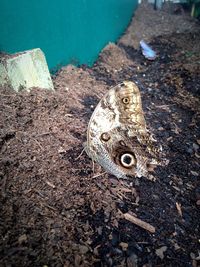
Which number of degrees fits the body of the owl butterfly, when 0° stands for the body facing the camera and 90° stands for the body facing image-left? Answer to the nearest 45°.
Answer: approximately 270°

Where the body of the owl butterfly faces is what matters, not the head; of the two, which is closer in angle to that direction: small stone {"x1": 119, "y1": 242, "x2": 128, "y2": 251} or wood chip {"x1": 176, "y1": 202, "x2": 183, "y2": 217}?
the wood chip

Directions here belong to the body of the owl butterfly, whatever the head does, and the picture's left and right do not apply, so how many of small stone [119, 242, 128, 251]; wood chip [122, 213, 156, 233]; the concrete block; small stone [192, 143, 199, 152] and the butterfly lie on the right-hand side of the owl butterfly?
2

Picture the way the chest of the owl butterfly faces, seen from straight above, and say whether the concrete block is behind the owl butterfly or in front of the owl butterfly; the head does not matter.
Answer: behind

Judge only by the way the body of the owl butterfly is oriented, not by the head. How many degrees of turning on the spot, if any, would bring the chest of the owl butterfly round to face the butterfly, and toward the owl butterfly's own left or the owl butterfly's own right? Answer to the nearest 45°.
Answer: approximately 90° to the owl butterfly's own left

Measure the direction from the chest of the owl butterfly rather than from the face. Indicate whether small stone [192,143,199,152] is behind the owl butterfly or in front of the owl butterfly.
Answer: in front

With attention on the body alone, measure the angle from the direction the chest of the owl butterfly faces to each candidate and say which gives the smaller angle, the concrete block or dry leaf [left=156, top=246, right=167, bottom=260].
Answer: the dry leaf

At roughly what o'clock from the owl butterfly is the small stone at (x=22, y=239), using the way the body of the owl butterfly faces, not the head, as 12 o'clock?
The small stone is roughly at 4 o'clock from the owl butterfly.

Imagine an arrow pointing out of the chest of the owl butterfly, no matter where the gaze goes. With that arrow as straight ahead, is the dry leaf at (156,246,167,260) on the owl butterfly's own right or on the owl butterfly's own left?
on the owl butterfly's own right
